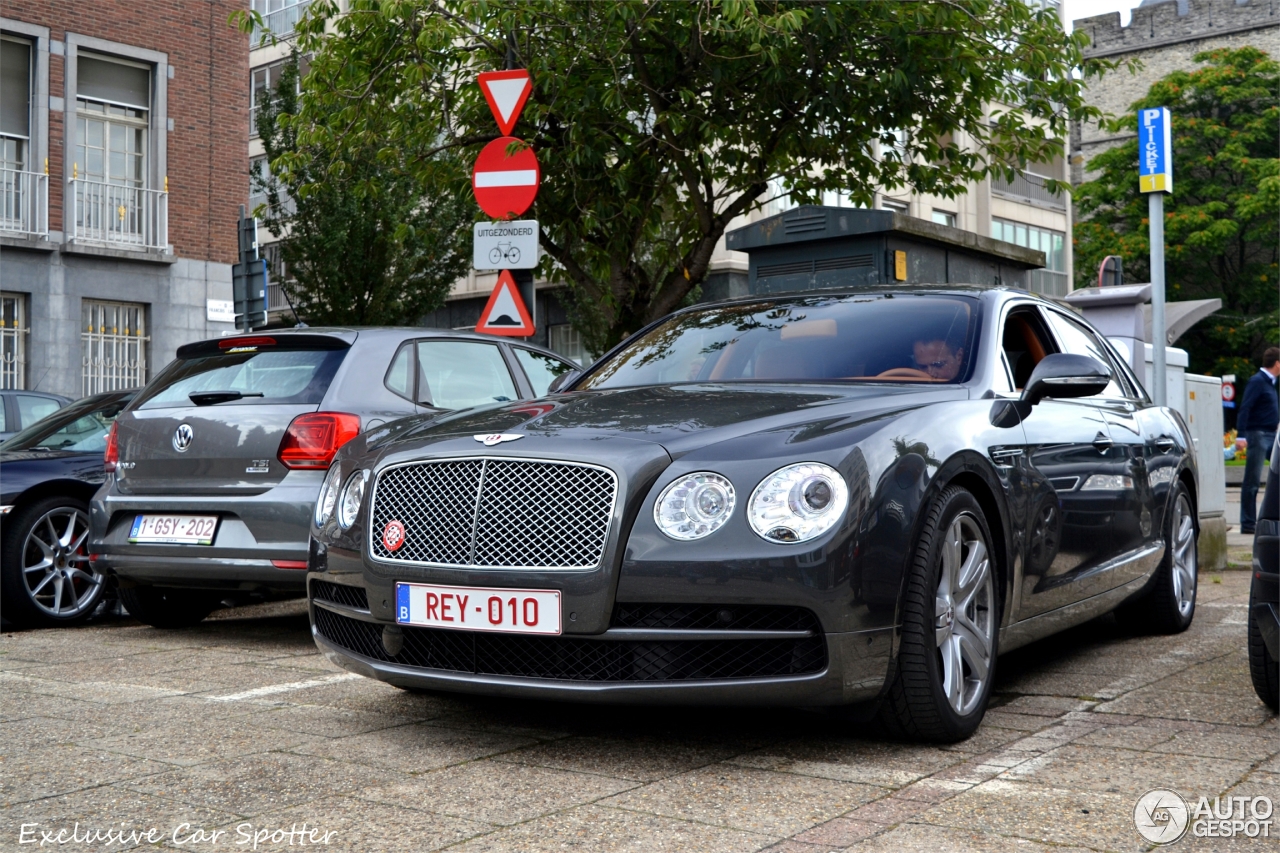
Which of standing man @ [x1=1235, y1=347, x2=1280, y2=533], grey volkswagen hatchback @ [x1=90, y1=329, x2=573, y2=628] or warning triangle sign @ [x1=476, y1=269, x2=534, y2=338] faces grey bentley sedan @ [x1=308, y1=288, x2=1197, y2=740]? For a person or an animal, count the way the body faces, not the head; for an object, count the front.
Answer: the warning triangle sign

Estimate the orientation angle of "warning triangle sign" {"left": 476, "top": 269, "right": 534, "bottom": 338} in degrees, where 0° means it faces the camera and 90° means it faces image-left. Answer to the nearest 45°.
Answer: approximately 0°

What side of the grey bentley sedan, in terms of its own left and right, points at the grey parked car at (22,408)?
right

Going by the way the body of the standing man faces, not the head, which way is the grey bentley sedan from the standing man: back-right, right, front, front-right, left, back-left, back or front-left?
right

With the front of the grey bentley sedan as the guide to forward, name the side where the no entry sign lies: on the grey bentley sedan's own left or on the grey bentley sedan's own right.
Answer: on the grey bentley sedan's own right

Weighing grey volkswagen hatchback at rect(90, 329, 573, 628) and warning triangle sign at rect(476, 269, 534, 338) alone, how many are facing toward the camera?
1

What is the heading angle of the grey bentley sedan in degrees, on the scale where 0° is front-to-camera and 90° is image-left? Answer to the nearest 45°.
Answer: approximately 45°

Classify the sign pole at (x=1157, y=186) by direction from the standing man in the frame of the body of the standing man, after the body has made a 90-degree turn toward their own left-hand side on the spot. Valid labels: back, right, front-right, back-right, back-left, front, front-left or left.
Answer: back

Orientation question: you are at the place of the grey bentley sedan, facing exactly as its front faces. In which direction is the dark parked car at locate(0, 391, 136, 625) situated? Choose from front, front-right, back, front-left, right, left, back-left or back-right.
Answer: right

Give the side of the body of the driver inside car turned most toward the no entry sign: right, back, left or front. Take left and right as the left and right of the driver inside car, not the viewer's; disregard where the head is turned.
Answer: right
